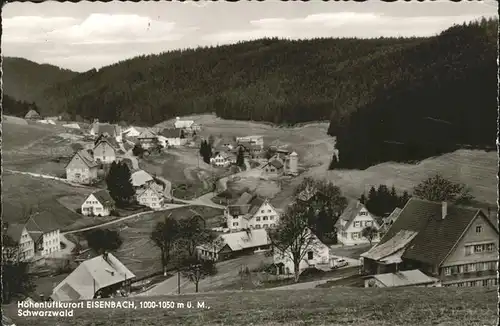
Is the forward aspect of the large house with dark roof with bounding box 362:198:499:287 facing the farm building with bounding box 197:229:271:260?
no

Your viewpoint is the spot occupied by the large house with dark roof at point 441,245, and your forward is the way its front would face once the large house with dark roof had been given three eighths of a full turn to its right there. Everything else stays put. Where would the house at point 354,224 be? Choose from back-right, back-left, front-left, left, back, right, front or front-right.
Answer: front

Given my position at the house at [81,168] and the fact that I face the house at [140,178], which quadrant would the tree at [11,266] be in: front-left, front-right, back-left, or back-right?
front-right

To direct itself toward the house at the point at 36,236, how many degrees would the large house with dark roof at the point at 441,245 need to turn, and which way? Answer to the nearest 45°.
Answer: approximately 135° to its right

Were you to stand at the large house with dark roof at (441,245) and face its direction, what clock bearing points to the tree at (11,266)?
The tree is roughly at 4 o'clock from the large house with dark roof.

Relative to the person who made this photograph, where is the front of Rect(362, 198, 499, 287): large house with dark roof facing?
facing the viewer and to the right of the viewer

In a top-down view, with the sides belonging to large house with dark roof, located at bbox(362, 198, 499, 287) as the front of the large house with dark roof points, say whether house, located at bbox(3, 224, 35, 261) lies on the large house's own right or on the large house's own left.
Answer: on the large house's own right

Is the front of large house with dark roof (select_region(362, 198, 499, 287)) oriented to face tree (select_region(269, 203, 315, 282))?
no
